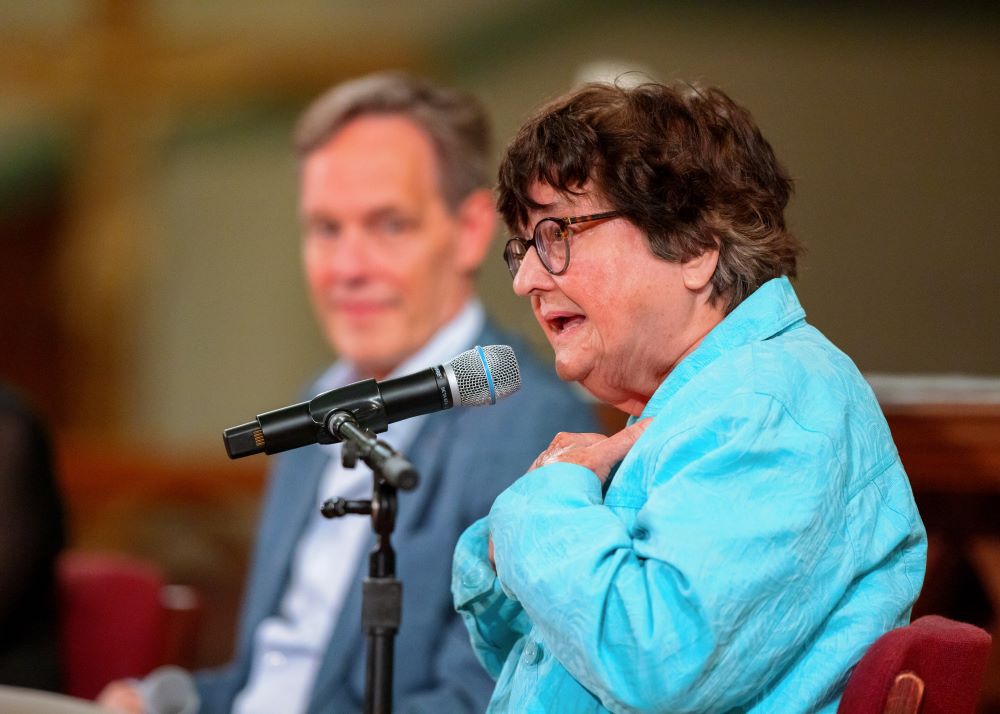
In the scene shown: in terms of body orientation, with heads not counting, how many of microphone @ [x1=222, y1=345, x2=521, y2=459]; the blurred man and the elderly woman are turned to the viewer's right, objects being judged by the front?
1

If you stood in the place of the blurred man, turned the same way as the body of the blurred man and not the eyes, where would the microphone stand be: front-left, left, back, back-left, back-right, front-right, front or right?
front-left

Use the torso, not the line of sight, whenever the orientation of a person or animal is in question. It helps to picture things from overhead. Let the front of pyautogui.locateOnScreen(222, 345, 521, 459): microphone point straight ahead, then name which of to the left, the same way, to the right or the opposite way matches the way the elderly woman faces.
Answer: the opposite way

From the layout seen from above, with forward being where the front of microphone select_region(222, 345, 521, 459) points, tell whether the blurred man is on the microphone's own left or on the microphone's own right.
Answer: on the microphone's own left

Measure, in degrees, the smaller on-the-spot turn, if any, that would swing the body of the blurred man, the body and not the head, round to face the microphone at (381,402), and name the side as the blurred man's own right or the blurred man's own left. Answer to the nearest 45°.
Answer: approximately 45° to the blurred man's own left

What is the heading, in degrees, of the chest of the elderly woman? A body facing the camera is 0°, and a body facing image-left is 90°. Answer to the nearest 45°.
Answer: approximately 90°

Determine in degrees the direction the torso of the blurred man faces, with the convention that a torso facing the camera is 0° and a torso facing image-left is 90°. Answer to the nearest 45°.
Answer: approximately 45°

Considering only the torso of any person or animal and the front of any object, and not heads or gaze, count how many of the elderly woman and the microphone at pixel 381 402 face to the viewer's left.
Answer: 1

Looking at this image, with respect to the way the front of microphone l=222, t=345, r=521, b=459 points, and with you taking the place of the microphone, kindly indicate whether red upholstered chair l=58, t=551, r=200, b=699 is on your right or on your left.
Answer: on your left

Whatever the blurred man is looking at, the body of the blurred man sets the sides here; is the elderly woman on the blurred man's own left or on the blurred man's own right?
on the blurred man's own left

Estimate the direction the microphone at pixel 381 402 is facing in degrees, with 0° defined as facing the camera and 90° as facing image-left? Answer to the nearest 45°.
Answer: approximately 270°

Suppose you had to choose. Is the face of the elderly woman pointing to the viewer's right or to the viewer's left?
to the viewer's left

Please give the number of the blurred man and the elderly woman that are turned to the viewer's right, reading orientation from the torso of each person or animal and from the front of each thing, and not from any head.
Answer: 0

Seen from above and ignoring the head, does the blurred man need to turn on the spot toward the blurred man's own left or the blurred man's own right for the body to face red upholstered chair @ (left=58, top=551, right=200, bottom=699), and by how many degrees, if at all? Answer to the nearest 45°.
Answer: approximately 45° to the blurred man's own right
